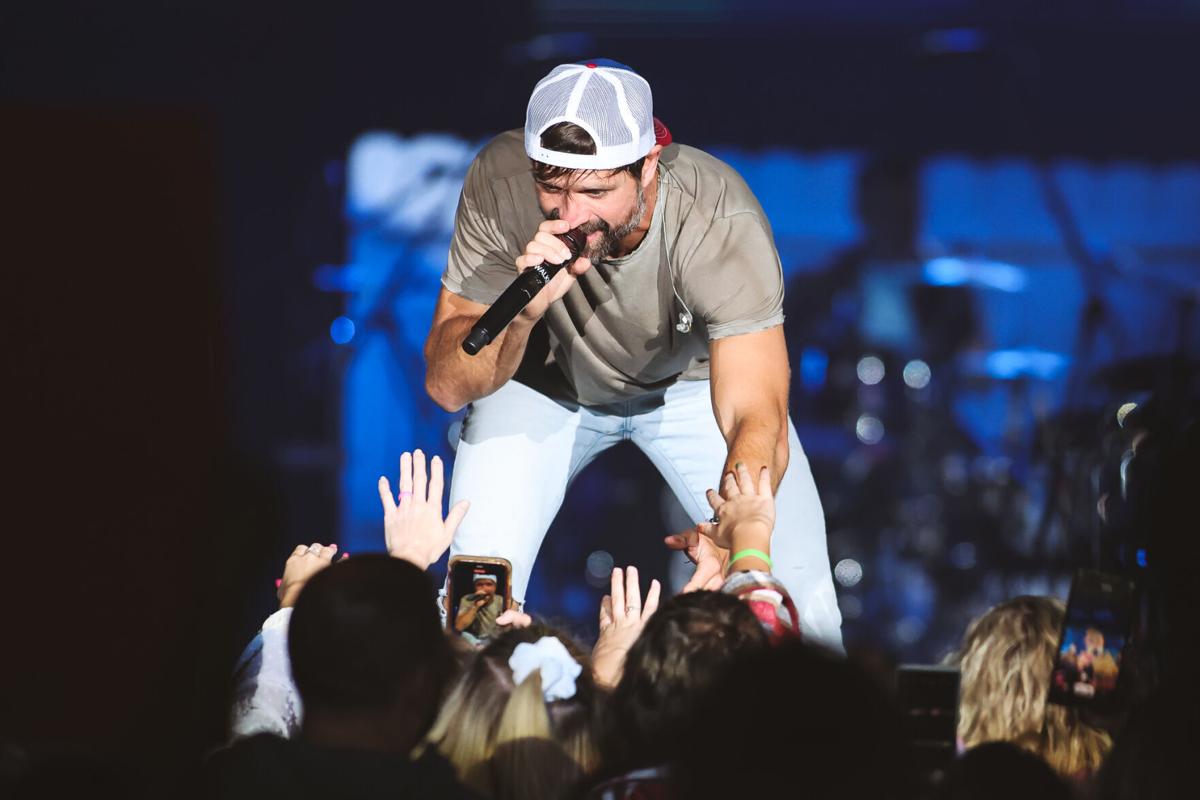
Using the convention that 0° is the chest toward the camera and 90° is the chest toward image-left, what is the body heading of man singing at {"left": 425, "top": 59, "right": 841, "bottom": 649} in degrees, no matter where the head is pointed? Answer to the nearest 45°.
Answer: approximately 0°

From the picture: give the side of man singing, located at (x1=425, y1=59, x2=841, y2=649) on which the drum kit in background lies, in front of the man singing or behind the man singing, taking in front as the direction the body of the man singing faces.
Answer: behind
